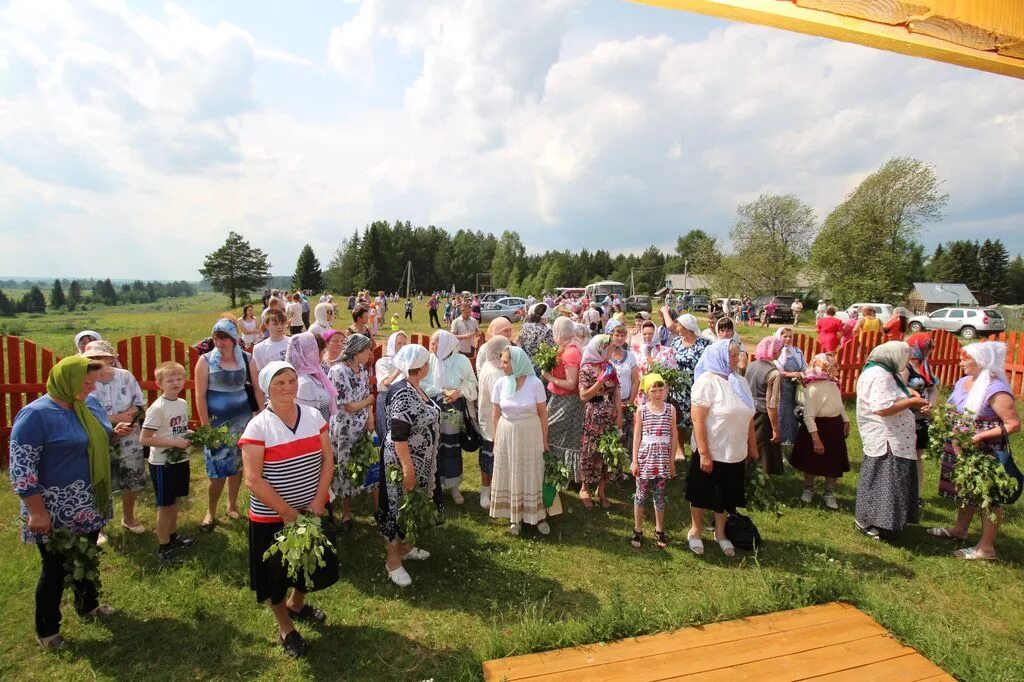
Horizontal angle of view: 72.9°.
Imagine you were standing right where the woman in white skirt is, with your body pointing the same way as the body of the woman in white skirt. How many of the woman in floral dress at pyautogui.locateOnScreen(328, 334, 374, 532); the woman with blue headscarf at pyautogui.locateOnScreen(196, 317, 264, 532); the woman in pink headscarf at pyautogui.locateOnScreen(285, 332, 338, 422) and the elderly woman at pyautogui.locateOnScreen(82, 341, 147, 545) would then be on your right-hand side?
4

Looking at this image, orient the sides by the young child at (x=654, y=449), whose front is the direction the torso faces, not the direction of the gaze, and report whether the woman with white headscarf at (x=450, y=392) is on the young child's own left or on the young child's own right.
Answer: on the young child's own right

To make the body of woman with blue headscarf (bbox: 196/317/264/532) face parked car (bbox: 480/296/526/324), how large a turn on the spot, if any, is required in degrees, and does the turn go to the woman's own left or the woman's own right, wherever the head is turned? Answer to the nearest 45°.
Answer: approximately 135° to the woman's own left

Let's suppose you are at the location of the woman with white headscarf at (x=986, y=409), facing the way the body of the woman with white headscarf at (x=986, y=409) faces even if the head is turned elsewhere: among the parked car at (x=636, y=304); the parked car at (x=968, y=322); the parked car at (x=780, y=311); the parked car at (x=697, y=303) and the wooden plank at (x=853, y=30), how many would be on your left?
1

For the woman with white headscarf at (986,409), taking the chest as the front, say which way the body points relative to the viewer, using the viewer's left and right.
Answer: facing to the left of the viewer

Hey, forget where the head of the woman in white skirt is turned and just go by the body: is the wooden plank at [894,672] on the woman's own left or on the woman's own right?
on the woman's own left

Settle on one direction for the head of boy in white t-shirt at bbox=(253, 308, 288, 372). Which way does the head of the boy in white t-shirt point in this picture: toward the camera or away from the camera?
toward the camera

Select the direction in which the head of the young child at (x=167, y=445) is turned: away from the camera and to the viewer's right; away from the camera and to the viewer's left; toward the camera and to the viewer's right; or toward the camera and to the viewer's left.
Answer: toward the camera and to the viewer's right

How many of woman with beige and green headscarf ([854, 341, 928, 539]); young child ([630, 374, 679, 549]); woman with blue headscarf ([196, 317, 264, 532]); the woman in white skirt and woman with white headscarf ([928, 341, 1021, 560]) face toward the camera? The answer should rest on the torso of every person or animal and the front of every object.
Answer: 3

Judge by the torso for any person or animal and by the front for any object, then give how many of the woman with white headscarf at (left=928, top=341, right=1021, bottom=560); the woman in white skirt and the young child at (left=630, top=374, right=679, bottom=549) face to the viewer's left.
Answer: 1

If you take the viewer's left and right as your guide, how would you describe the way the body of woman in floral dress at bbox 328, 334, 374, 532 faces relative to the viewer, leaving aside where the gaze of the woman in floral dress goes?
facing the viewer and to the right of the viewer

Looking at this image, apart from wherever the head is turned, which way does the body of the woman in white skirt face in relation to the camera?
toward the camera
